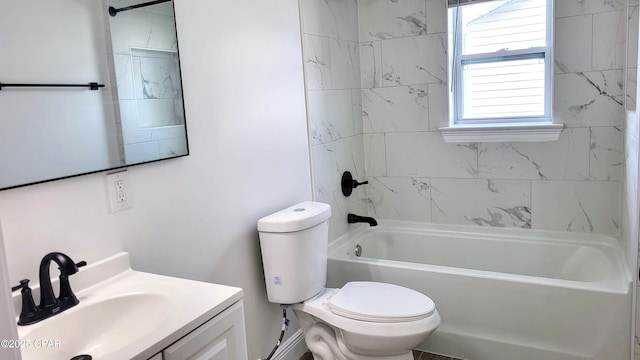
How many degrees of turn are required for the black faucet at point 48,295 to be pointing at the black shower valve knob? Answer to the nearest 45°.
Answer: approximately 90° to its left

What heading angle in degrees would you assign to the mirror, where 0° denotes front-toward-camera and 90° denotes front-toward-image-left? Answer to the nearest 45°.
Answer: approximately 315°

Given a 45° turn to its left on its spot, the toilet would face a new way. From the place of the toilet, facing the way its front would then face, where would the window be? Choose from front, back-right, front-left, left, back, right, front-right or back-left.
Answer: front-left

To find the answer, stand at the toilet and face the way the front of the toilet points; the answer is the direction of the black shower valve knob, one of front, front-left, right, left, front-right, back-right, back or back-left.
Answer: back-left

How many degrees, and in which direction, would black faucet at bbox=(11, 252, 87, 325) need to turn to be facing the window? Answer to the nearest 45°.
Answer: approximately 45° to its left
